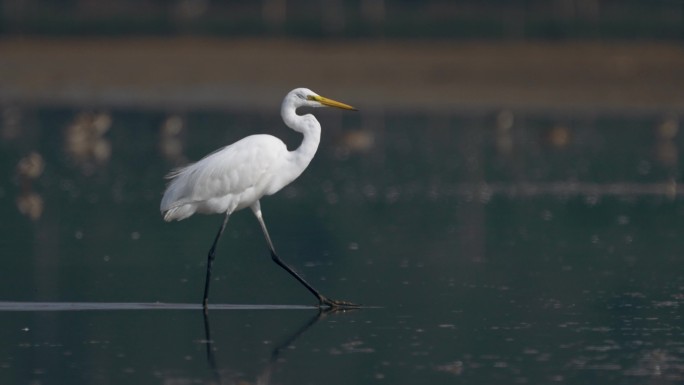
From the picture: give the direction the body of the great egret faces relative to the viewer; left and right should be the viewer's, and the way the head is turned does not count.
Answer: facing to the right of the viewer
